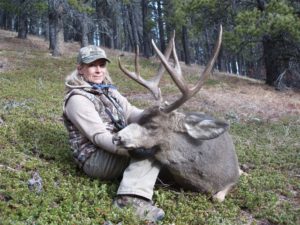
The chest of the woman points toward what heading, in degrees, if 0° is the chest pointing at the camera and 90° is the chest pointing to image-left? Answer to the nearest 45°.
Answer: approximately 315°
